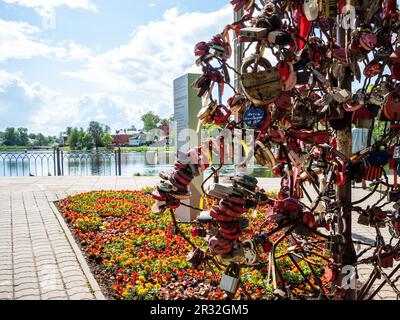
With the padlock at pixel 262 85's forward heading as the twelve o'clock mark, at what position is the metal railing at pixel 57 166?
The metal railing is roughly at 5 o'clock from the padlock.

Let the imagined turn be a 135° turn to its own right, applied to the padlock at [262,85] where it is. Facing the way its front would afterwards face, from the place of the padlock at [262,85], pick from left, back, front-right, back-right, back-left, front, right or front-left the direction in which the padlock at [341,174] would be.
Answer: right

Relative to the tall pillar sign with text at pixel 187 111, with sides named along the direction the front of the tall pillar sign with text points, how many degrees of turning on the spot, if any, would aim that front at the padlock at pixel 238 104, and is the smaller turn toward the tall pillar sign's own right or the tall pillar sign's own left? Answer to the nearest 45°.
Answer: approximately 45° to the tall pillar sign's own left

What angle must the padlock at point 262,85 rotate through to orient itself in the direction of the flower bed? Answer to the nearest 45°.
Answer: approximately 135° to its right

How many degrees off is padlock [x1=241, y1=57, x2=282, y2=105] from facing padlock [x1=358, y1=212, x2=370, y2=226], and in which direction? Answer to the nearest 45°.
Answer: approximately 135° to its left

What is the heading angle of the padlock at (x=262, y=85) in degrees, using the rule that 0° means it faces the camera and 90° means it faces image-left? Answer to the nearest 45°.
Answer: approximately 0°

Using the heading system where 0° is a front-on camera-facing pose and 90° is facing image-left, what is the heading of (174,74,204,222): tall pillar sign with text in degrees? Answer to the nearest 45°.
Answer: approximately 45°

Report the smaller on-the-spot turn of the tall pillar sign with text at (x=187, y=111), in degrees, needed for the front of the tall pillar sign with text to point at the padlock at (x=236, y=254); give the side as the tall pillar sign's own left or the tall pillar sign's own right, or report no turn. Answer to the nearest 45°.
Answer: approximately 45° to the tall pillar sign's own left
